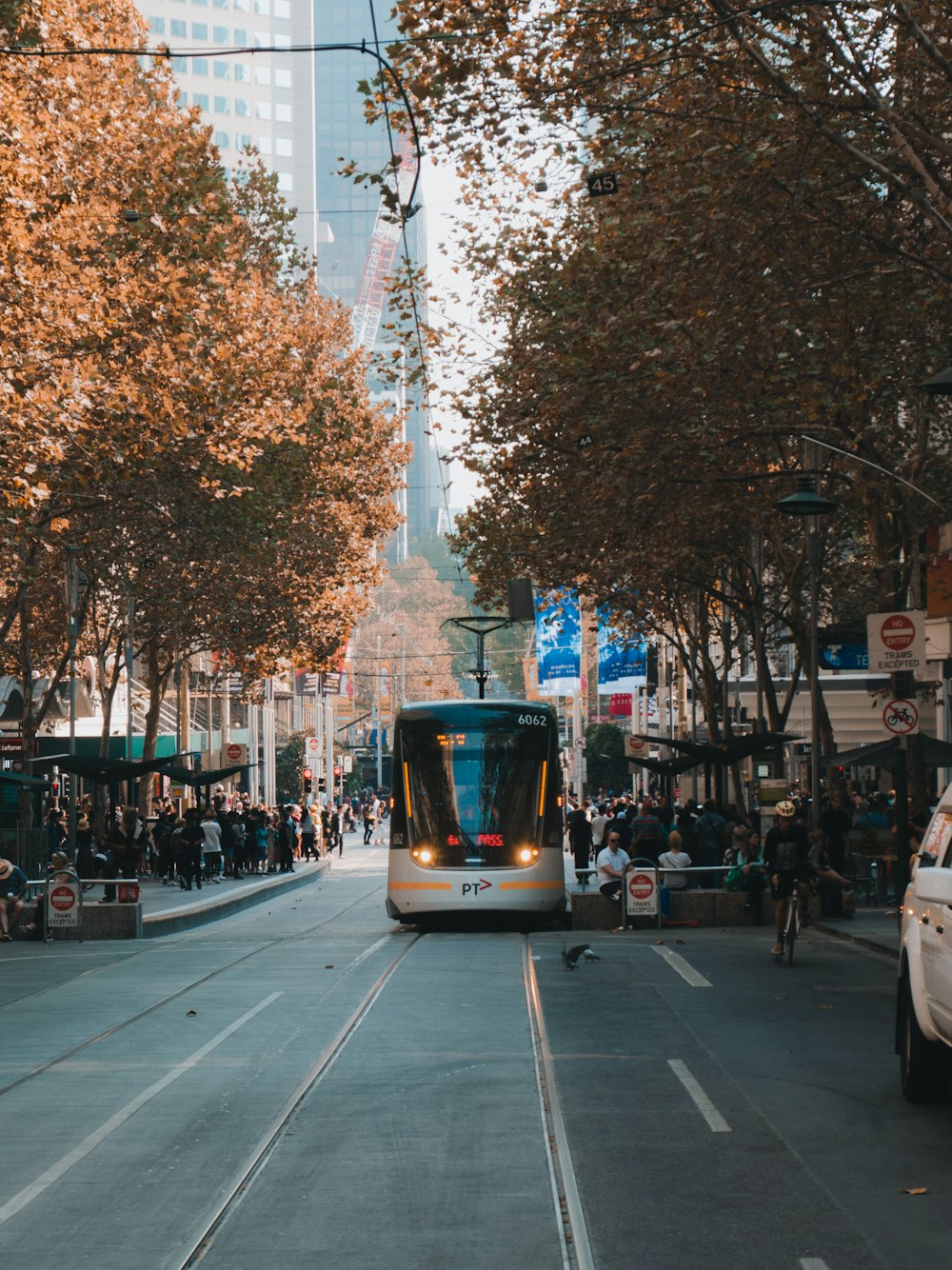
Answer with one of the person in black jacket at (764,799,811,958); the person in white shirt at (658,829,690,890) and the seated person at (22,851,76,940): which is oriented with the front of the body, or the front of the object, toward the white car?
the person in black jacket

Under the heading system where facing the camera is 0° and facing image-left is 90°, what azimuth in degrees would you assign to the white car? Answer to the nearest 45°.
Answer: approximately 0°

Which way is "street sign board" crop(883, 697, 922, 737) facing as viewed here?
toward the camera

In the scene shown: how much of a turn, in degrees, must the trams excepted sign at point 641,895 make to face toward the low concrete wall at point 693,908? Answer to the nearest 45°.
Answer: approximately 135° to its left

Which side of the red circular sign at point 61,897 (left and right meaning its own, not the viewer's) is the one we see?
front

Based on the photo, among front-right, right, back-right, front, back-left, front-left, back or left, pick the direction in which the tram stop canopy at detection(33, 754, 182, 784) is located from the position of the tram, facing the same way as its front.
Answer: back-right

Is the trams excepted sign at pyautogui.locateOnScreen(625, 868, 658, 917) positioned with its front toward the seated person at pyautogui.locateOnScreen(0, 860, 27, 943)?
no

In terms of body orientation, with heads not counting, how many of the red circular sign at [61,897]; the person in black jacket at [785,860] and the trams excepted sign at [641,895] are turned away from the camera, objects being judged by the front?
0

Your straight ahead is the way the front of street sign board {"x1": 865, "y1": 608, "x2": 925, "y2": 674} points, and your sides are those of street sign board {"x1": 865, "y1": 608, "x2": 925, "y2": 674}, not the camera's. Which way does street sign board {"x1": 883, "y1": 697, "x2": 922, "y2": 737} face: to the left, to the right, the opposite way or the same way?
the same way

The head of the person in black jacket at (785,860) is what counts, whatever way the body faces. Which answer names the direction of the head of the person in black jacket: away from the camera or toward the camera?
toward the camera
